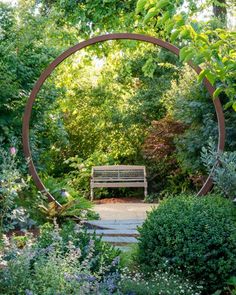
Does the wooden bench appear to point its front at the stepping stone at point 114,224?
yes

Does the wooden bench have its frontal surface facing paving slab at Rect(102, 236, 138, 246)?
yes

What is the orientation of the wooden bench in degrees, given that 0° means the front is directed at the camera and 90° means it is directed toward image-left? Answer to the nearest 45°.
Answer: approximately 0°

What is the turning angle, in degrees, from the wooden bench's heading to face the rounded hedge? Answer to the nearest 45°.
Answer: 0° — it already faces it

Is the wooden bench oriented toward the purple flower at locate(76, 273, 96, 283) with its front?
yes
